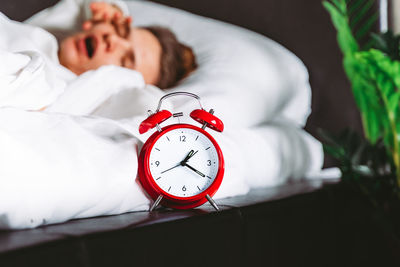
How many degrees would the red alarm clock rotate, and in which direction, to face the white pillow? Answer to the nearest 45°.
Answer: approximately 180°

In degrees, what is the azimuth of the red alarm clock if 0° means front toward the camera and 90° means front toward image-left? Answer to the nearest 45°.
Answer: approximately 0°

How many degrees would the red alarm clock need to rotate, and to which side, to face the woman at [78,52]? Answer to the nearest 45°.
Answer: approximately 135° to its right
